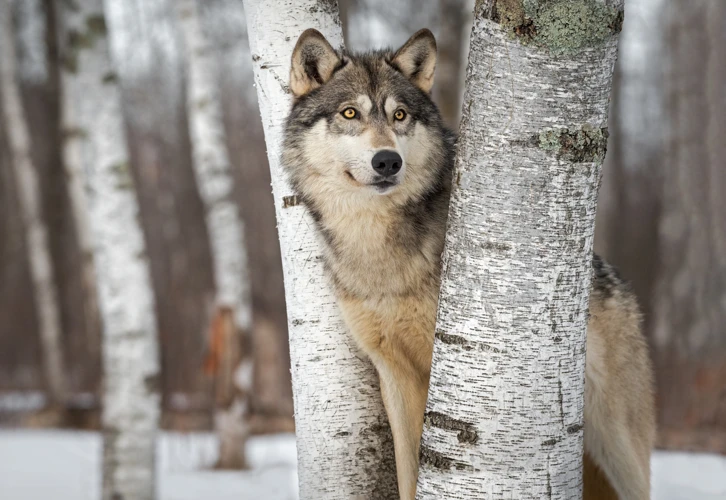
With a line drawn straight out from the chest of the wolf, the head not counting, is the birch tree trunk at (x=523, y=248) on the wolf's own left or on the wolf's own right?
on the wolf's own left

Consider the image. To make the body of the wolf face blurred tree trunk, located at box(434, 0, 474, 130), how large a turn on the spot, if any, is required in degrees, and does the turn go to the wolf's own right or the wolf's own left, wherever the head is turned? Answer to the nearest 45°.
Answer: approximately 135° to the wolf's own right

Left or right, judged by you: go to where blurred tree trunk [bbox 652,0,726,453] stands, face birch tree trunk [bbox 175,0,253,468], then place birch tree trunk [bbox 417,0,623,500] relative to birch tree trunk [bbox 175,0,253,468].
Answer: left

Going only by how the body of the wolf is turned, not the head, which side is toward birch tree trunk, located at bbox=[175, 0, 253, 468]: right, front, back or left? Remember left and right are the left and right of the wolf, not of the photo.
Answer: right

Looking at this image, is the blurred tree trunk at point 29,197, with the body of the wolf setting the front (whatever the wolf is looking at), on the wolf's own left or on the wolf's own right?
on the wolf's own right

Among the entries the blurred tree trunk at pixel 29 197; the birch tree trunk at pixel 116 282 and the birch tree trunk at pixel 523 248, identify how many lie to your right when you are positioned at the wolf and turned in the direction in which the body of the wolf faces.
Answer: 2

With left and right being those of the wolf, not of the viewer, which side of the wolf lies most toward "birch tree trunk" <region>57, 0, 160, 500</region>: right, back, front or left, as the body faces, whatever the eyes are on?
right

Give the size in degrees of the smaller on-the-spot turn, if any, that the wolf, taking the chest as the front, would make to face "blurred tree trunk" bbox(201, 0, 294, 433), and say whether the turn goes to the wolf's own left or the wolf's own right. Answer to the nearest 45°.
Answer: approximately 135° to the wolf's own right

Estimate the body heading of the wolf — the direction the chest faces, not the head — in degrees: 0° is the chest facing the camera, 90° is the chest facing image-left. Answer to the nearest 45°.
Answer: approximately 45°
